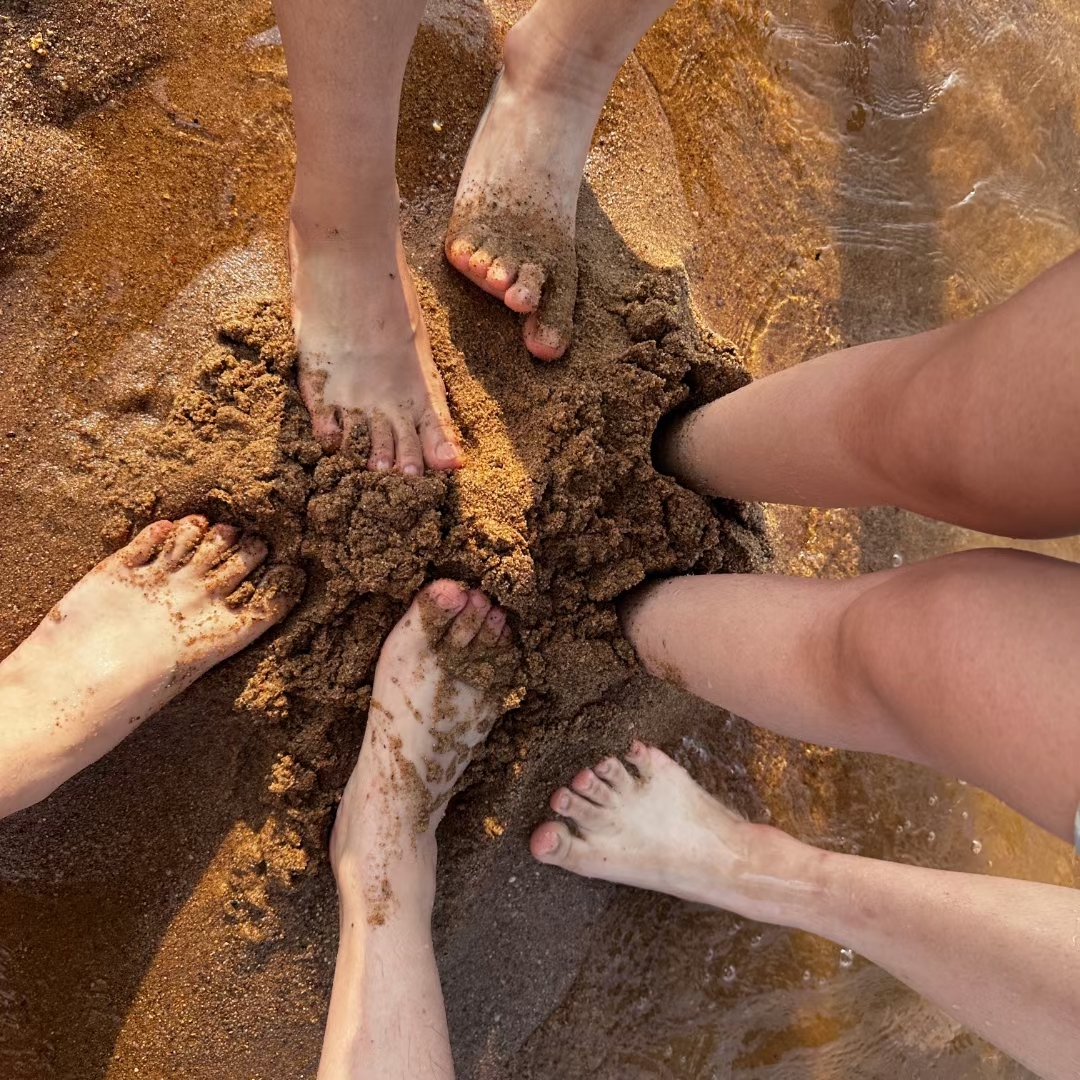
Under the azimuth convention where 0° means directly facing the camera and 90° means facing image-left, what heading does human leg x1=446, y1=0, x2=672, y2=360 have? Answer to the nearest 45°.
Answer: approximately 0°
